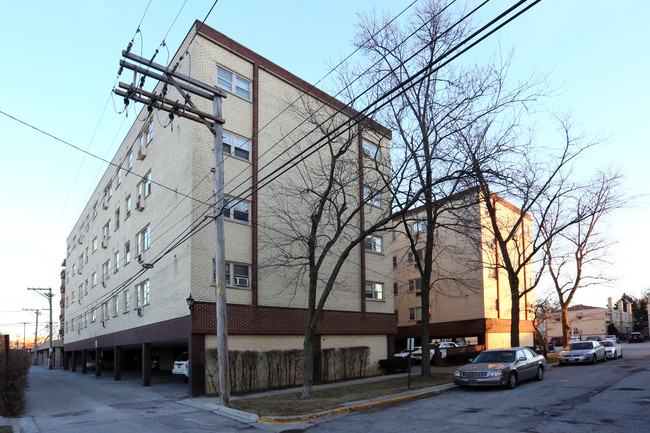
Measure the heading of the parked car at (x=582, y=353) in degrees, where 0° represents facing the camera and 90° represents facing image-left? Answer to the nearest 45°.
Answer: approximately 45°

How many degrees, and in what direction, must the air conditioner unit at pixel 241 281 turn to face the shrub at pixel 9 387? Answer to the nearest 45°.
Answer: approximately 90° to its right
